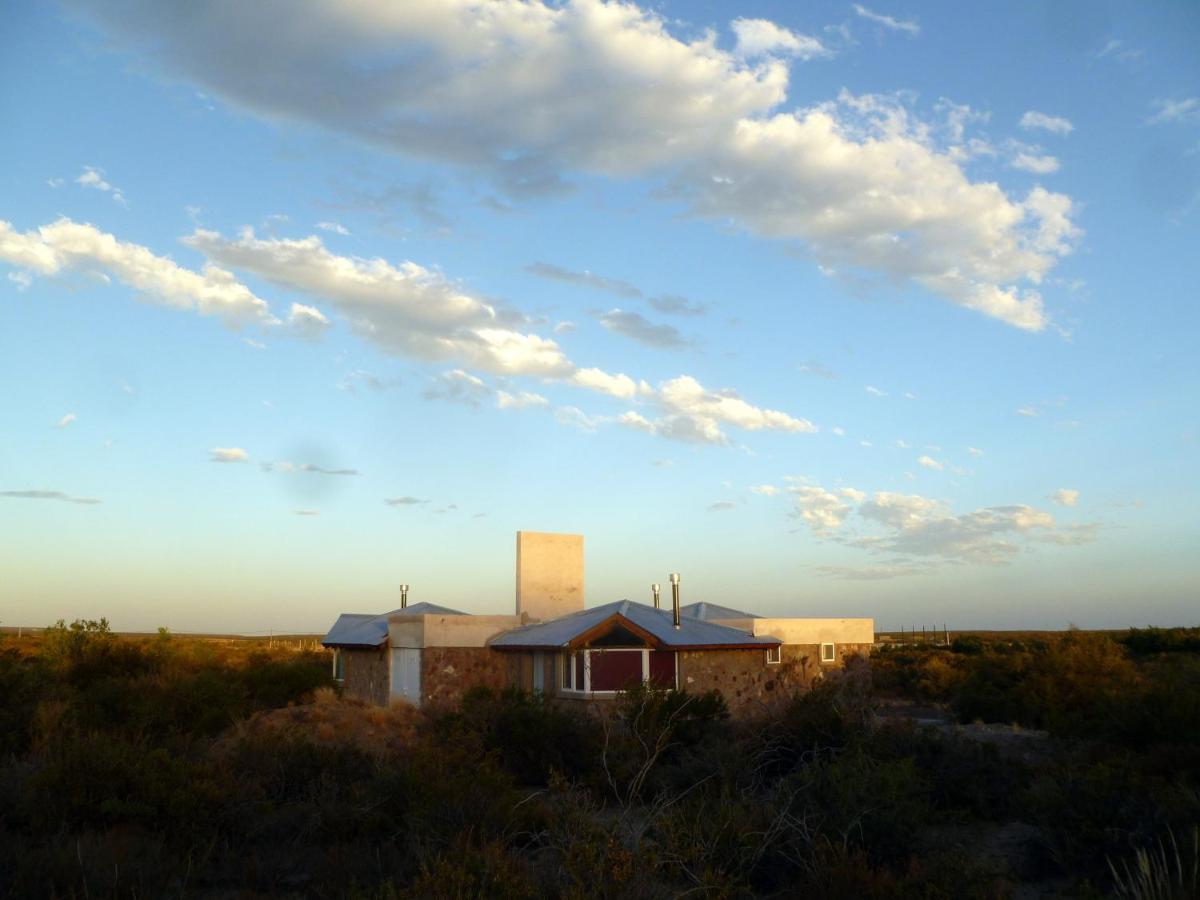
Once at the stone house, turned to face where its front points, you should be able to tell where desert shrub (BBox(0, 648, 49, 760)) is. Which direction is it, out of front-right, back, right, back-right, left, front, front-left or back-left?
front-right

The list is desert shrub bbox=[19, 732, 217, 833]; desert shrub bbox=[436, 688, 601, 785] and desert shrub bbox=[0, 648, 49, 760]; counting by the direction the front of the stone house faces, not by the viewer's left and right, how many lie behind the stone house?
0

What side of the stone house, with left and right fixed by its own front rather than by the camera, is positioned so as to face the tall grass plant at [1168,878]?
front

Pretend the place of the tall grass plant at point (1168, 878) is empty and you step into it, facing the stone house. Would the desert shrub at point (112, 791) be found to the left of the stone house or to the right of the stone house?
left

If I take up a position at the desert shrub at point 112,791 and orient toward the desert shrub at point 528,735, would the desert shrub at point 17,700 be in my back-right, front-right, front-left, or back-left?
front-left

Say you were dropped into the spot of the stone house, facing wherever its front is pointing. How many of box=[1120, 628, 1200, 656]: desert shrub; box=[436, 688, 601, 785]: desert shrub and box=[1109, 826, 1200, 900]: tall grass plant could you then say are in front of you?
2

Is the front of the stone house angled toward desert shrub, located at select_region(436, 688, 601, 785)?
yes

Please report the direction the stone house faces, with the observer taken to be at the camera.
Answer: facing the viewer

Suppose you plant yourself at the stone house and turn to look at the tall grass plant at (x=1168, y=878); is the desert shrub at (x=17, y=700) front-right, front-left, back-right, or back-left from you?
front-right

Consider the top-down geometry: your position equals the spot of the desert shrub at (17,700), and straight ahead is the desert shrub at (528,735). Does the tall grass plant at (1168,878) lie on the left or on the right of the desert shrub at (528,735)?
right

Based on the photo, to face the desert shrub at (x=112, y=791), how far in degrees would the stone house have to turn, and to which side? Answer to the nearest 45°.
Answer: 0° — it already faces it
